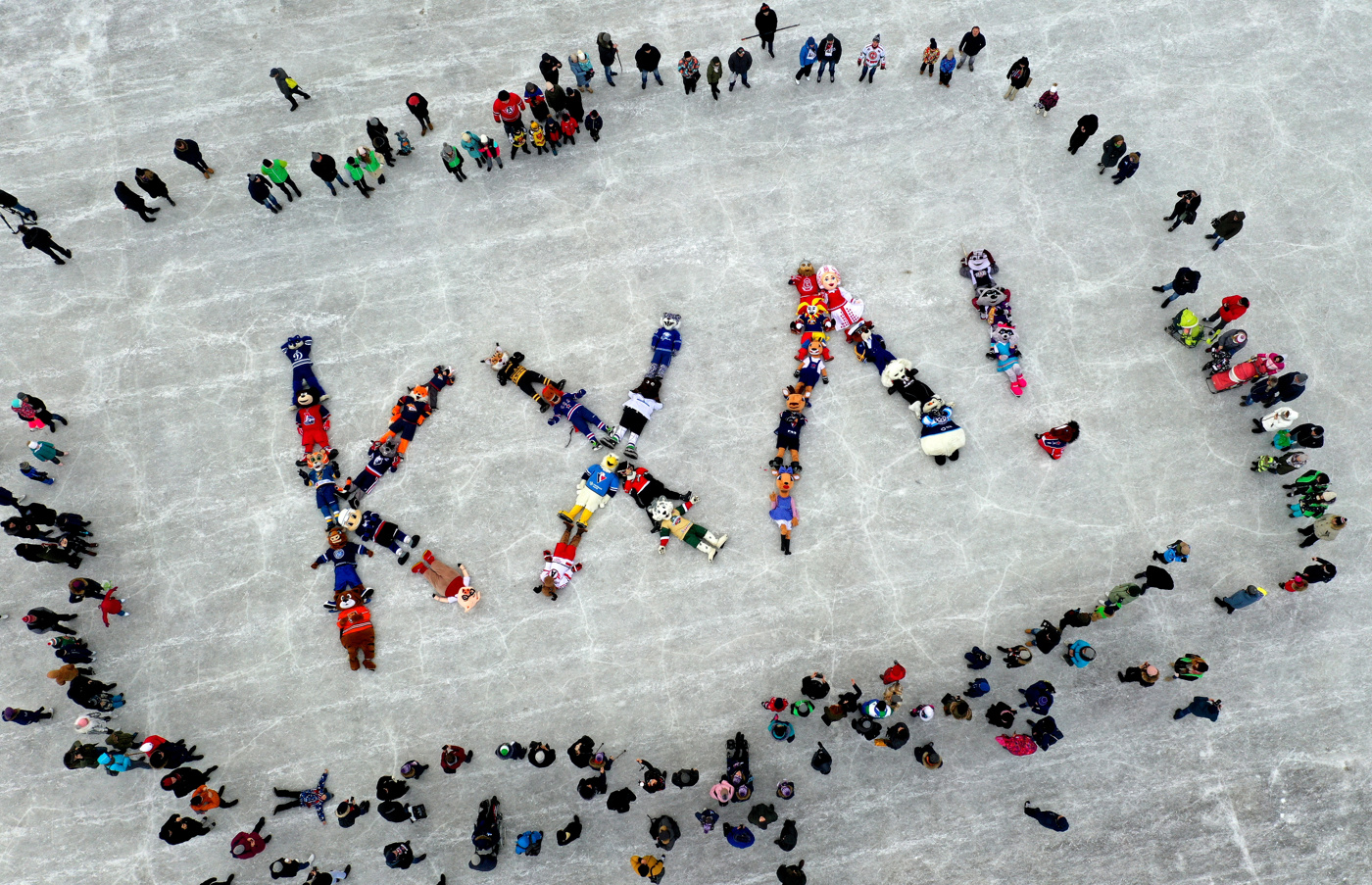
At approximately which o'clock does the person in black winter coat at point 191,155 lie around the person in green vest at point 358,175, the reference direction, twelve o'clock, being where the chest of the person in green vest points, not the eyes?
The person in black winter coat is roughly at 5 o'clock from the person in green vest.

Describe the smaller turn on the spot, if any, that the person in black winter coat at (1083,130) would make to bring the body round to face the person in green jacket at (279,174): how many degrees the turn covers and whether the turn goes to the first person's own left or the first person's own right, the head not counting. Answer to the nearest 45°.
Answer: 0° — they already face them

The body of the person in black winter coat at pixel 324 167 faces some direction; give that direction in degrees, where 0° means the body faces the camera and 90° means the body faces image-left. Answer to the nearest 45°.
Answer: approximately 315°

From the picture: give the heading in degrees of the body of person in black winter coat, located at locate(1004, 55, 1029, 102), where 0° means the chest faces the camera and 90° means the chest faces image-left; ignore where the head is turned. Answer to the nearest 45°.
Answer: approximately 0°

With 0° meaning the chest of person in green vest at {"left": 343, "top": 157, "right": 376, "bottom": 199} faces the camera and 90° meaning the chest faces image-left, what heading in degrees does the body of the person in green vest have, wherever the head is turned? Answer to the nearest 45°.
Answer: approximately 315°

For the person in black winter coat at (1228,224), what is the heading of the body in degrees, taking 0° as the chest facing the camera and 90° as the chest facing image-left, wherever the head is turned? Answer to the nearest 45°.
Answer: approximately 45°

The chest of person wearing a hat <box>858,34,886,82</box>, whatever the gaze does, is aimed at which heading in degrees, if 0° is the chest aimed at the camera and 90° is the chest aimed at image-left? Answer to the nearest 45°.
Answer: approximately 0°
